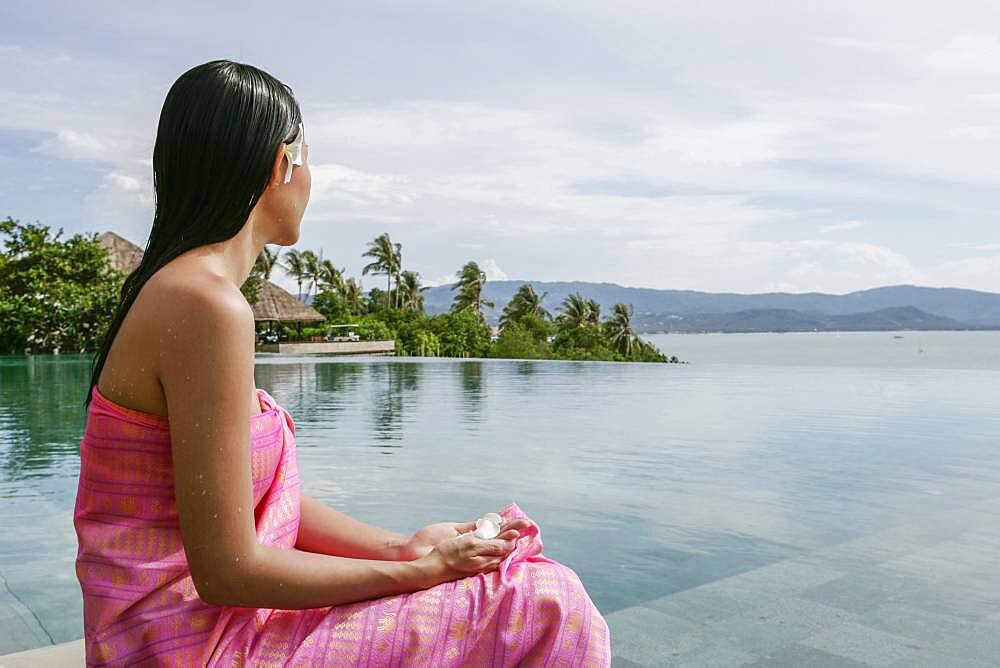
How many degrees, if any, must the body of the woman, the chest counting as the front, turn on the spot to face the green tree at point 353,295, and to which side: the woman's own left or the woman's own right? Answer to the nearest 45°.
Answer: approximately 90° to the woman's own left

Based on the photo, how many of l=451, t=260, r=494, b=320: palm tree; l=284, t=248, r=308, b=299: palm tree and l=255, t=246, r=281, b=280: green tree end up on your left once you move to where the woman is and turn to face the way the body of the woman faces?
3

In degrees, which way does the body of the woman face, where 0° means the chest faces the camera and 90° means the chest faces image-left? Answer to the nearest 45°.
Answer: approximately 270°

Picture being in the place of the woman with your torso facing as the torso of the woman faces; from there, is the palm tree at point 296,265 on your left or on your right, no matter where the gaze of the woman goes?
on your left

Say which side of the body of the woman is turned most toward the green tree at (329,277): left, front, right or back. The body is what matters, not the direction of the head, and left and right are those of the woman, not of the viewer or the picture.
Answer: left

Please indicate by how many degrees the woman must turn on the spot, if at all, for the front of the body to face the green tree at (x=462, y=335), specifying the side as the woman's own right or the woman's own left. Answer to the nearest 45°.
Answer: approximately 90° to the woman's own left

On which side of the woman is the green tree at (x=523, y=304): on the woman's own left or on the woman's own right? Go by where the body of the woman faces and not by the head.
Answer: on the woman's own left

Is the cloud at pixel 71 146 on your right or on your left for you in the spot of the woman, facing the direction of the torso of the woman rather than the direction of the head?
on your left
